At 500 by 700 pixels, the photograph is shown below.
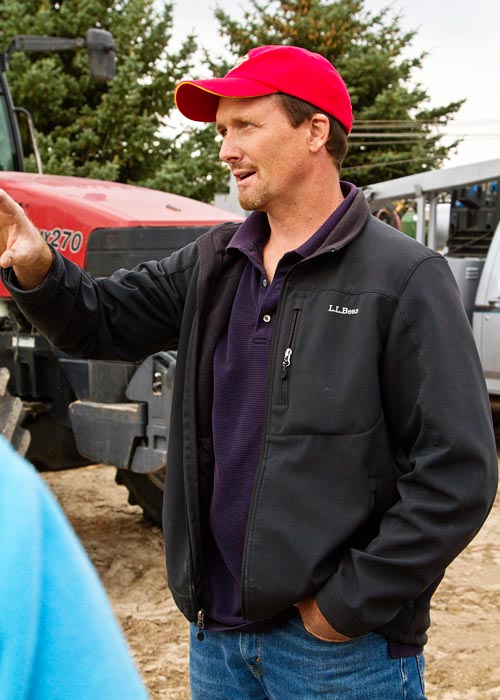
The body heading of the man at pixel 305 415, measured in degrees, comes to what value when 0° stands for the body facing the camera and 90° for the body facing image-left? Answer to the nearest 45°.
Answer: approximately 45°

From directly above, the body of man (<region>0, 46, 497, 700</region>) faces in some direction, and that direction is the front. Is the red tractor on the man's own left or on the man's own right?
on the man's own right

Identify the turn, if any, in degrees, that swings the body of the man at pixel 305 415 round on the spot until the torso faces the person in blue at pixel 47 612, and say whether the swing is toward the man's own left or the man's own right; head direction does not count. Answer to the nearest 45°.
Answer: approximately 45° to the man's own left

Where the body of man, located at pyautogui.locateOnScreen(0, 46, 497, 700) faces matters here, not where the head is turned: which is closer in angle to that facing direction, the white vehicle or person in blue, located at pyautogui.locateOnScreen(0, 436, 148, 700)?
the person in blue

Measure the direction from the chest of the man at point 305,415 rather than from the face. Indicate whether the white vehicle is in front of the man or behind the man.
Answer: behind
